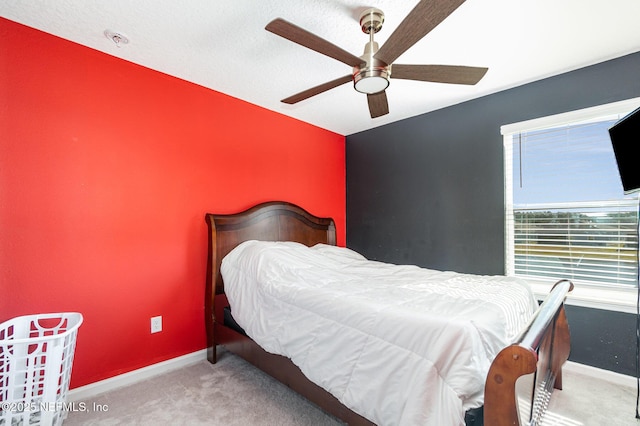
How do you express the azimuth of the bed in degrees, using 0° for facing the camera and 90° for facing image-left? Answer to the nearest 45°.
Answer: approximately 315°

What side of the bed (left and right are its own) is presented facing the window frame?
left

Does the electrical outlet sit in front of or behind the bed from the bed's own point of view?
behind

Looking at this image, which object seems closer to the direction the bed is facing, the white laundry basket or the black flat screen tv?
the black flat screen tv

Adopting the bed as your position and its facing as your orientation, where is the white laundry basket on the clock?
The white laundry basket is roughly at 4 o'clock from the bed.
